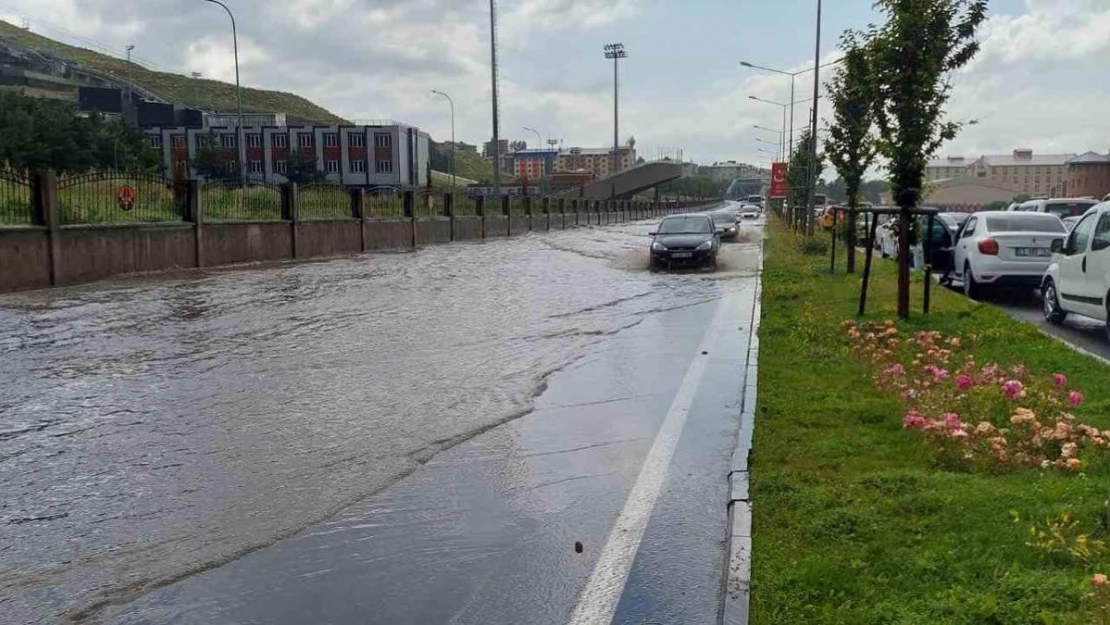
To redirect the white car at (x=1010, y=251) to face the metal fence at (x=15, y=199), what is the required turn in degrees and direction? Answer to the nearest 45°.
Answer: approximately 90° to its left

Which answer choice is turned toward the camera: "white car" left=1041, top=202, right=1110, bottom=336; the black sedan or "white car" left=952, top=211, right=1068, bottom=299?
the black sedan

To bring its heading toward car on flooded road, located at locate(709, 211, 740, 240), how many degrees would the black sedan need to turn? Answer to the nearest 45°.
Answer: approximately 180°

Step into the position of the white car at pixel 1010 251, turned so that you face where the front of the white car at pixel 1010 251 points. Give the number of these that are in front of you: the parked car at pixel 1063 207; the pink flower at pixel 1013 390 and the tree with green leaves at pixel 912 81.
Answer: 1

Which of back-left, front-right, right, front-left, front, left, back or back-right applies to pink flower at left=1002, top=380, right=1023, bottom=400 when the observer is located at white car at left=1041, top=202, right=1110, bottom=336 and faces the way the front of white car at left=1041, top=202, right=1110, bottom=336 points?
back-left

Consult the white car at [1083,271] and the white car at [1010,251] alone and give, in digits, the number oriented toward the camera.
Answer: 0

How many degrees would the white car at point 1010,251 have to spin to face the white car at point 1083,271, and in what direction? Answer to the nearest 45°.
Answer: approximately 180°

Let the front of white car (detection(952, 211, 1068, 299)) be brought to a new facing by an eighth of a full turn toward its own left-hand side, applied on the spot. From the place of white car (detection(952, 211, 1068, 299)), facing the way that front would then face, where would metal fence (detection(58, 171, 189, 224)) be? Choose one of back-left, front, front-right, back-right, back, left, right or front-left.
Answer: front-left

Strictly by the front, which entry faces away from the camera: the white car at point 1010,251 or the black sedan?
the white car

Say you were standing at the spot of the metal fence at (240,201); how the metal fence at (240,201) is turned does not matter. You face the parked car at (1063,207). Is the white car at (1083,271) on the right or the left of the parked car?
right

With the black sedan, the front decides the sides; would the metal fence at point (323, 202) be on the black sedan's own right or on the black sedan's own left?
on the black sedan's own right

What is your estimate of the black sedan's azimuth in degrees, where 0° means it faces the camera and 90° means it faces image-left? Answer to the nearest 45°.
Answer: approximately 0°

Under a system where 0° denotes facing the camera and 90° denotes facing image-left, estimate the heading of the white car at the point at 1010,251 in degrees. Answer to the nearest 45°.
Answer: approximately 180°
